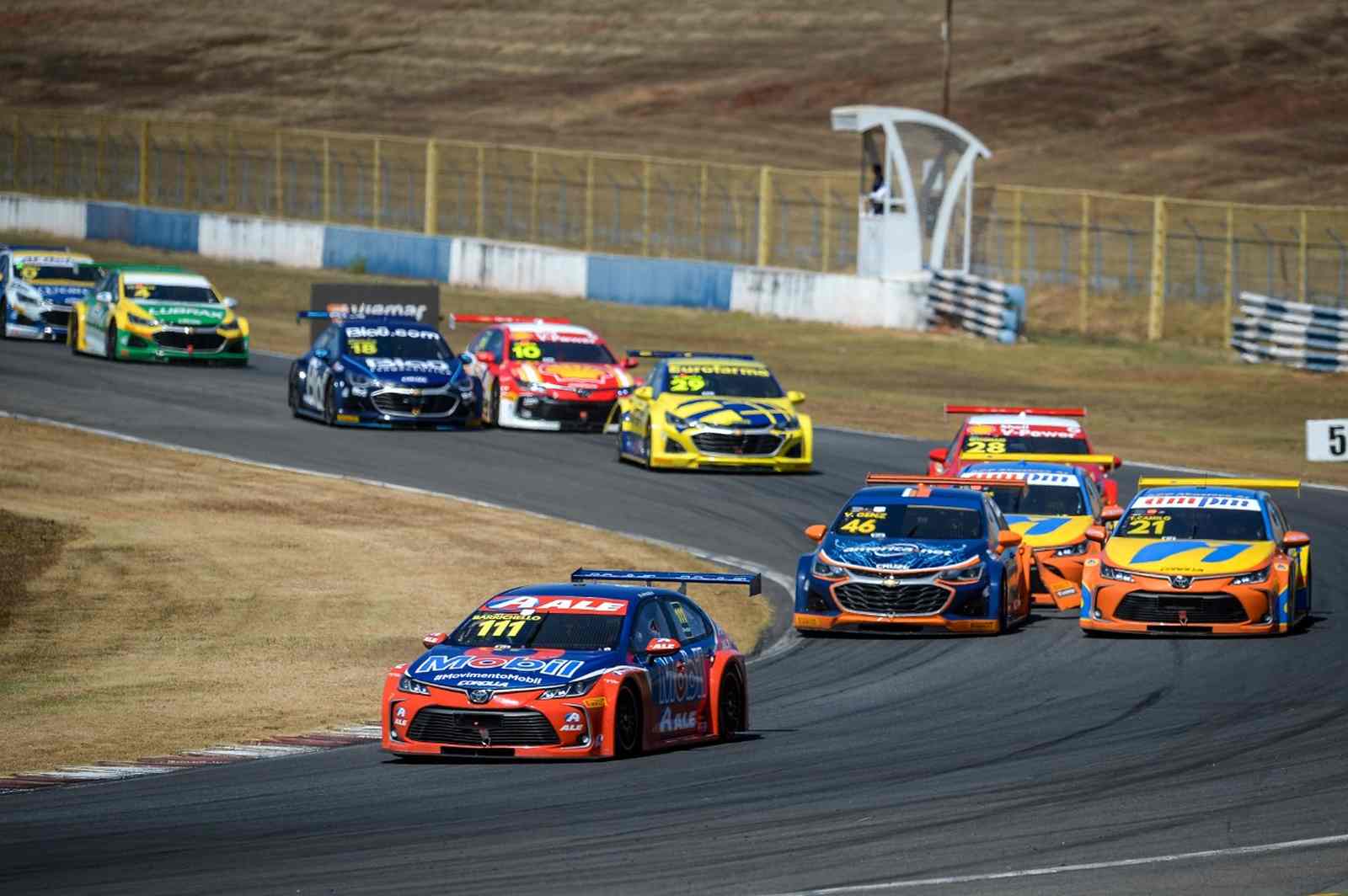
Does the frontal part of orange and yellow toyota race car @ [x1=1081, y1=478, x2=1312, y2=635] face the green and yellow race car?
no

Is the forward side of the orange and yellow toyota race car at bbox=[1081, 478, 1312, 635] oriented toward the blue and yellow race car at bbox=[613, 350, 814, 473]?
no

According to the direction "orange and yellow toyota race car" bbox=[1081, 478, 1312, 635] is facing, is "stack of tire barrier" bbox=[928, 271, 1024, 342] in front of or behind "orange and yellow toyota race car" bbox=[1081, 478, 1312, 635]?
behind

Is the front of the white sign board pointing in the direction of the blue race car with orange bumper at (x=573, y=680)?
yes

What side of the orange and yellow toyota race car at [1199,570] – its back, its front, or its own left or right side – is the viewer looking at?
front

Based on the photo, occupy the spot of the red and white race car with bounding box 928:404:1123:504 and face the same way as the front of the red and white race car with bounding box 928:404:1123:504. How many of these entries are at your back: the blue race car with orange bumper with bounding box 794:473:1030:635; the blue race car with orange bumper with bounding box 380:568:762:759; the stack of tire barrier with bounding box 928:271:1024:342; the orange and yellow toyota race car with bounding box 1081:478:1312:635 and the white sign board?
1

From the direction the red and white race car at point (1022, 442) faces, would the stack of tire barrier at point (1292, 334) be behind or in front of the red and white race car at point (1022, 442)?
behind

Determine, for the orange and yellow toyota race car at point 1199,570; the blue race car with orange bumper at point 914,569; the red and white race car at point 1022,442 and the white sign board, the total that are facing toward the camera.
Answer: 4

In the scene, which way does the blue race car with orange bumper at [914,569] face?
toward the camera

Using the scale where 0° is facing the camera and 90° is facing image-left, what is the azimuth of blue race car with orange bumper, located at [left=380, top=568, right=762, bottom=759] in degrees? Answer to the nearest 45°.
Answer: approximately 45°

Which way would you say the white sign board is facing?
toward the camera

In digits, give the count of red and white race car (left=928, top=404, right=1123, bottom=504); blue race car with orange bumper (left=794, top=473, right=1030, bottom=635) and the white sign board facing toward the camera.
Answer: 3
